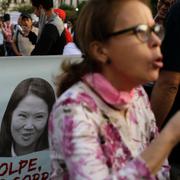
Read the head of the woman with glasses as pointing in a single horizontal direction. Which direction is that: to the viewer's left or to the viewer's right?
to the viewer's right

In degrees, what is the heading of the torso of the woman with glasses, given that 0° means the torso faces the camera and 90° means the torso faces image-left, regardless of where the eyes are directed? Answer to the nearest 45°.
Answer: approximately 315°
